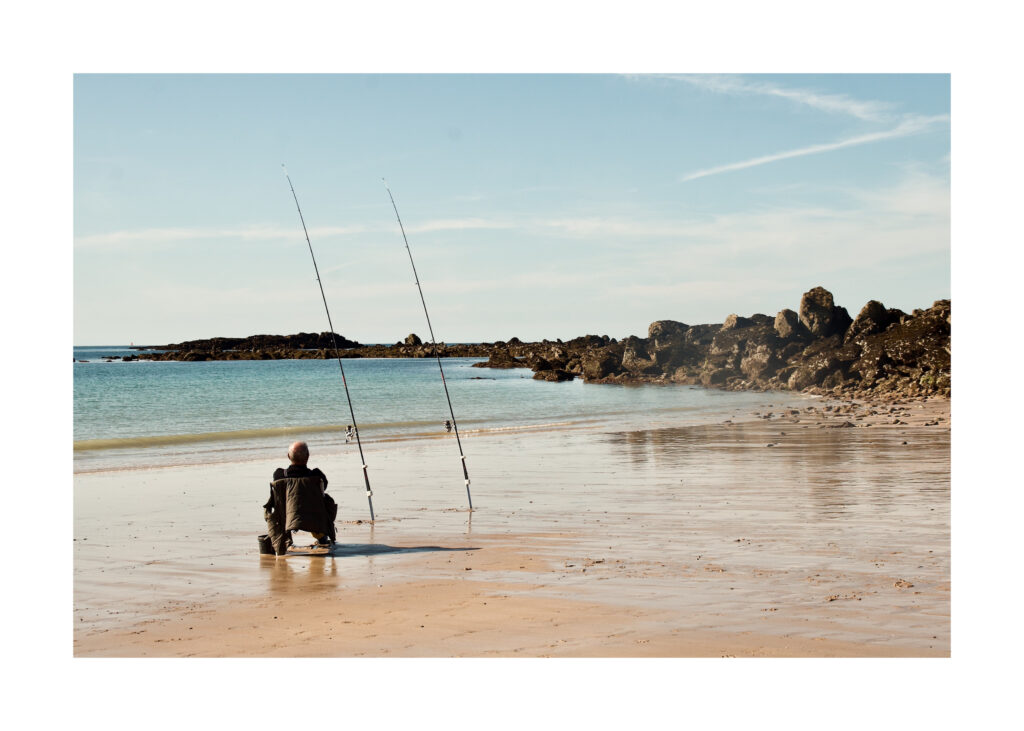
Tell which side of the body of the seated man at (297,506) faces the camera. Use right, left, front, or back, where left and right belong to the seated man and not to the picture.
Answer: back

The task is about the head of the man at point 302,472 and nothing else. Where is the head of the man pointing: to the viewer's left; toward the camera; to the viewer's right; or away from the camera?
away from the camera

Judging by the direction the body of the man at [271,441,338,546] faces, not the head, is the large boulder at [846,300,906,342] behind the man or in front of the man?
in front

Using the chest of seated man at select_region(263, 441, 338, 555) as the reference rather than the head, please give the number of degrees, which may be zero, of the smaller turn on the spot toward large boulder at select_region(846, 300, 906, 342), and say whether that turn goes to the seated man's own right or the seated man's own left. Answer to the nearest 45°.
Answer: approximately 45° to the seated man's own right
